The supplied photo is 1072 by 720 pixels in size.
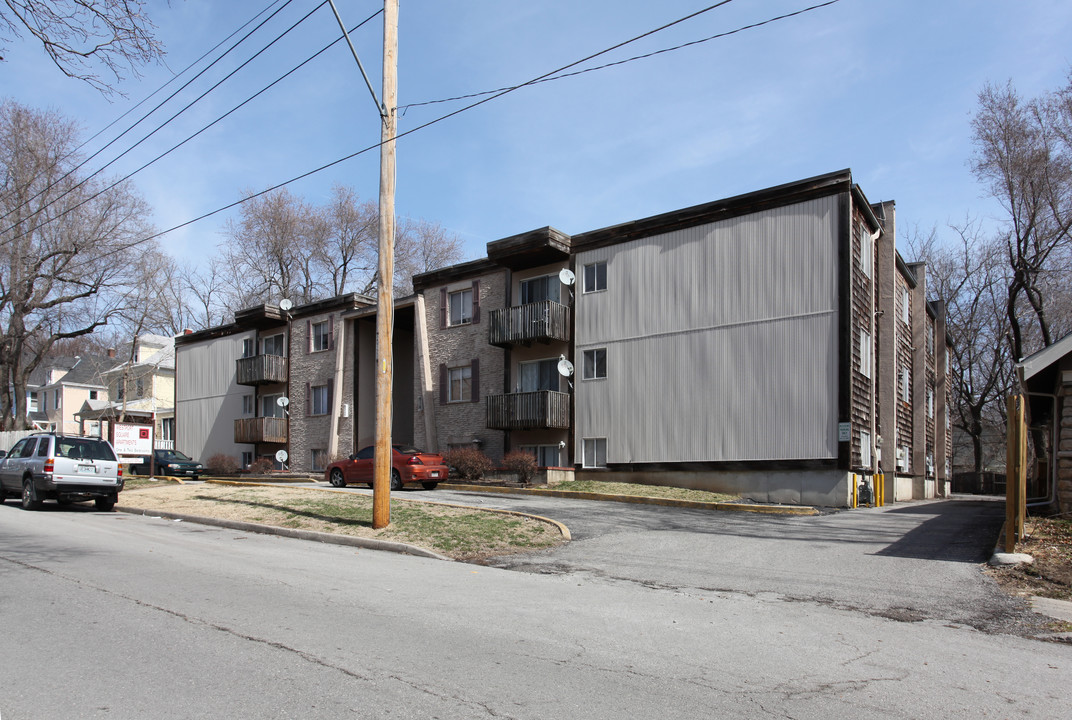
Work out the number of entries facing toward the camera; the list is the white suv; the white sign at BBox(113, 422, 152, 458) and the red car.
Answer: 1

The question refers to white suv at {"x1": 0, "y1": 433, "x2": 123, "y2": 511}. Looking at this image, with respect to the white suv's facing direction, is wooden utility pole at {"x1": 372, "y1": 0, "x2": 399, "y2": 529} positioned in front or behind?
behind

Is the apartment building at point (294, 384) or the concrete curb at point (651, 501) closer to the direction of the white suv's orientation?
the apartment building

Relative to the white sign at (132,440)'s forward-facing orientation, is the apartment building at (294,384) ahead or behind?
behind

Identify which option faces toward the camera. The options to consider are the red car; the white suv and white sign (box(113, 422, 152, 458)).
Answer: the white sign

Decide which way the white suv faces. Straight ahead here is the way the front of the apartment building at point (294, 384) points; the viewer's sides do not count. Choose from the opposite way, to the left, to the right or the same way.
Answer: to the right

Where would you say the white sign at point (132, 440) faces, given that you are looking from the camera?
facing the viewer

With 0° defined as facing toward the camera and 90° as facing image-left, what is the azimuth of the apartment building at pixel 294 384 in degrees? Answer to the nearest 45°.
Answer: approximately 45°
